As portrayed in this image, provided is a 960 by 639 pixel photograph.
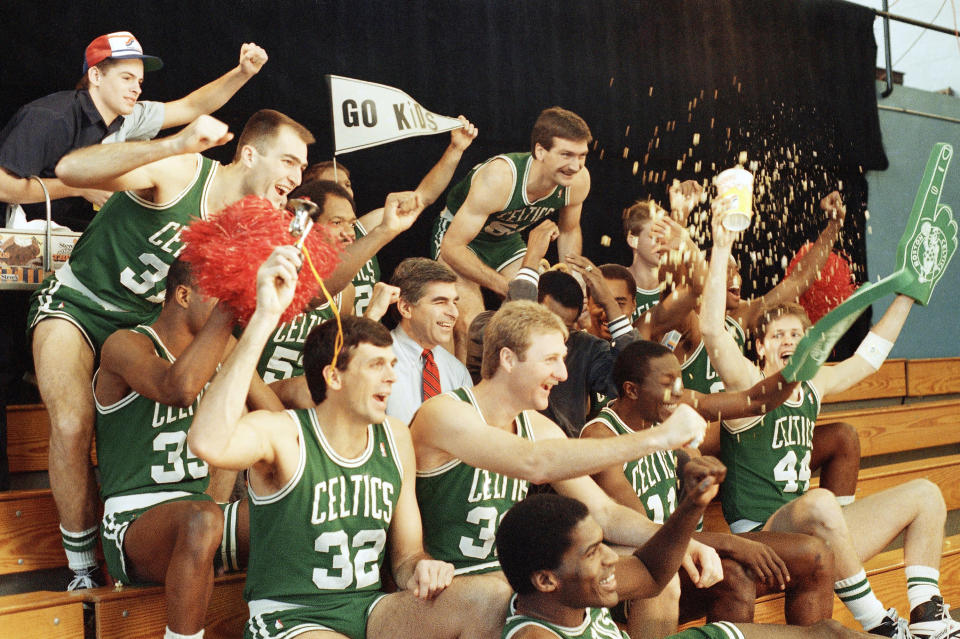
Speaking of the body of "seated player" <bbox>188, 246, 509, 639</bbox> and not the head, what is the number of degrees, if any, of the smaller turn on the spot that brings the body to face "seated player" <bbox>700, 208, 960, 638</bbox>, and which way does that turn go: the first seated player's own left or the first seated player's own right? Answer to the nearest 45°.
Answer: approximately 90° to the first seated player's own left

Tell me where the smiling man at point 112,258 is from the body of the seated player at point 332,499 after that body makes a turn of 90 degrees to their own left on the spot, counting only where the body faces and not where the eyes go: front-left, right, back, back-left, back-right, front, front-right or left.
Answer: left

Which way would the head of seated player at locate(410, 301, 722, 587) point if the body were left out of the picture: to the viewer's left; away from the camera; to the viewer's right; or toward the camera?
to the viewer's right

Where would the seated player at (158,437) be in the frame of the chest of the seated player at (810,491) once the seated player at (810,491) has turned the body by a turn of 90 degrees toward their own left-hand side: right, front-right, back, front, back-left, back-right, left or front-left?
back

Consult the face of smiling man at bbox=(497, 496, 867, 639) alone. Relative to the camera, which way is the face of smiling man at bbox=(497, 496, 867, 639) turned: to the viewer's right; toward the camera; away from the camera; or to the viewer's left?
to the viewer's right

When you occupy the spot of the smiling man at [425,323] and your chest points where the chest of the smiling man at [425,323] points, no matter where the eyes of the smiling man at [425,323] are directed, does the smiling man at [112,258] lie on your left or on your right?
on your right

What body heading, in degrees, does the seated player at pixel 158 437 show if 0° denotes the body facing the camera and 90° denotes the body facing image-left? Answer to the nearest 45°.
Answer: approximately 315°

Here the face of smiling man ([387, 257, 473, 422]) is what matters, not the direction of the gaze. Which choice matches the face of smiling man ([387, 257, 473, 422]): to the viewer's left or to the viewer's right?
to the viewer's right

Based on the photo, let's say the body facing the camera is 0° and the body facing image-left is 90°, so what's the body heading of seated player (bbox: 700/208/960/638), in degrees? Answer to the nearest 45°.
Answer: approximately 315°

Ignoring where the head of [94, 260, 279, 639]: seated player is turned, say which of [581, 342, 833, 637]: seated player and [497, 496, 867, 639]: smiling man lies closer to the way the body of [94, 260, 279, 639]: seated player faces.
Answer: the smiling man

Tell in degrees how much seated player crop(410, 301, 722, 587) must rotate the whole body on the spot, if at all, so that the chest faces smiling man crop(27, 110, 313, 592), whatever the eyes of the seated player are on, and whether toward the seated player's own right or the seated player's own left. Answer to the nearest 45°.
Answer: approximately 135° to the seated player's own right

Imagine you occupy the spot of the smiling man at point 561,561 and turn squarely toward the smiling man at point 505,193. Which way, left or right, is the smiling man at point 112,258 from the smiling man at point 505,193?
left

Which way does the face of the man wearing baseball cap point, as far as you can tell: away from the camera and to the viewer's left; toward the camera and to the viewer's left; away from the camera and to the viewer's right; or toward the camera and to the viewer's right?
toward the camera and to the viewer's right

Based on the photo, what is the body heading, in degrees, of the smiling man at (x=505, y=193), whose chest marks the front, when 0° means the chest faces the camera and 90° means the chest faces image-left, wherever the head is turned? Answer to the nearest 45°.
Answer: approximately 315°
